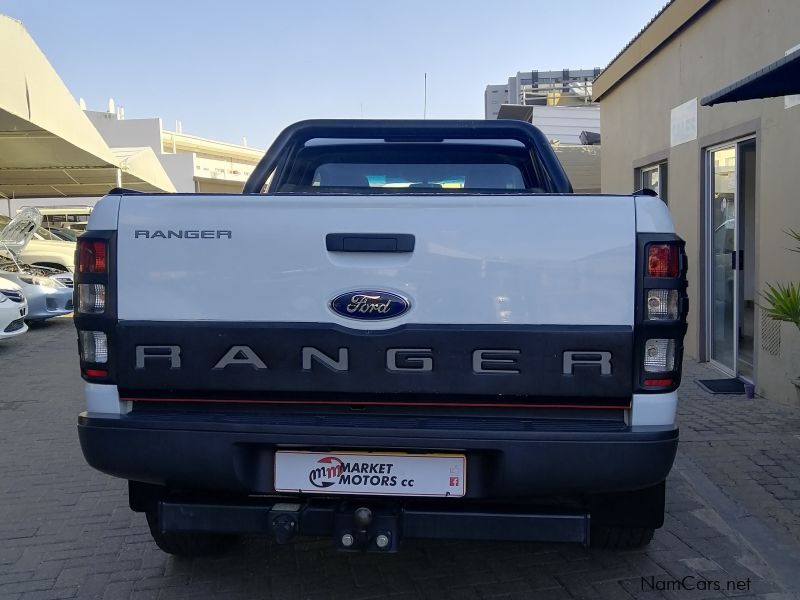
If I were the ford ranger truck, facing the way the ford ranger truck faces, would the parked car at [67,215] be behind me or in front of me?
in front

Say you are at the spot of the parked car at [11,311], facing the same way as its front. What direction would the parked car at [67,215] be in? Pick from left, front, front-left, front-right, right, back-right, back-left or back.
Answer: back-left

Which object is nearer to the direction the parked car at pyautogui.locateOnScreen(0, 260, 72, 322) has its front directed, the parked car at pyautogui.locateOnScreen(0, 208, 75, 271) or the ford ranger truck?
the ford ranger truck

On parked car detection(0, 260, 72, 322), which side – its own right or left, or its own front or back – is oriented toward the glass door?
front

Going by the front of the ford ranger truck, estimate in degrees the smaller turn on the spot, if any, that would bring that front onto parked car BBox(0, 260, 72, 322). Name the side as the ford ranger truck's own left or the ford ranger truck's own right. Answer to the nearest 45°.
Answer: approximately 45° to the ford ranger truck's own left

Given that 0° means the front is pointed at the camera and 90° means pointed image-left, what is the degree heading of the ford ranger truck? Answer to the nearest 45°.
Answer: approximately 180°

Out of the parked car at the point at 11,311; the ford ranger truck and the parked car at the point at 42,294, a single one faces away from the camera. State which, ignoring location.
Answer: the ford ranger truck

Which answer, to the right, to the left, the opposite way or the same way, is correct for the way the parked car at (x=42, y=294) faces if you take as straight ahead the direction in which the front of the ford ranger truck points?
to the right

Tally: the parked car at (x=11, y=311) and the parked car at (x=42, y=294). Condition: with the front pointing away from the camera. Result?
0

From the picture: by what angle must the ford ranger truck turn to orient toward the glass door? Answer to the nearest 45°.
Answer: approximately 45° to its right

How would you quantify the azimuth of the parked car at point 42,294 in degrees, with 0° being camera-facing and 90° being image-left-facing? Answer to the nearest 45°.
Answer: approximately 315°

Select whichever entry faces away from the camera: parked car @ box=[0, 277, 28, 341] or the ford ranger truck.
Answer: the ford ranger truck
